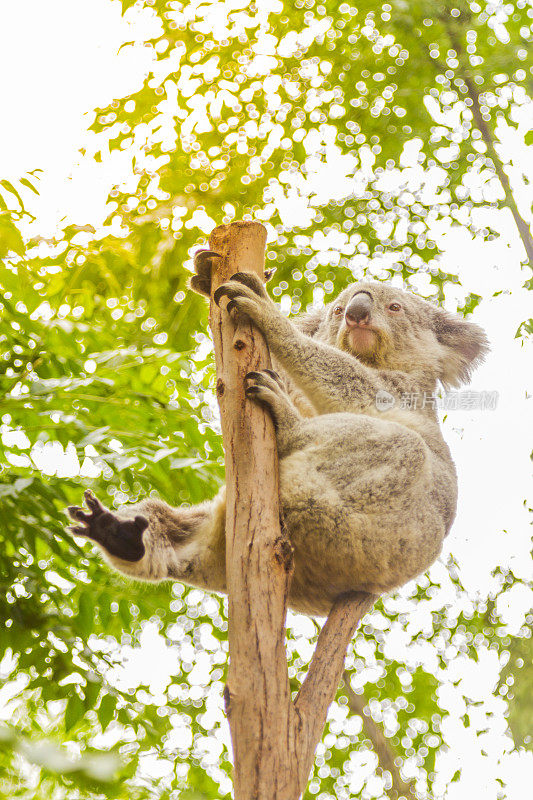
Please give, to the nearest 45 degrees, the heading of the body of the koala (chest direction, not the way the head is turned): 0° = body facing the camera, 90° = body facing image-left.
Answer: approximately 90°
